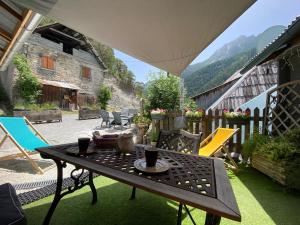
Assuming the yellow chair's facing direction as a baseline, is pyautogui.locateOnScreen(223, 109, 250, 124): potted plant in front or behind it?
behind

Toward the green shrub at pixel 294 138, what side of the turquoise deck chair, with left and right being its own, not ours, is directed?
front

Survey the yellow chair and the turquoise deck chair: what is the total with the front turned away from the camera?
0

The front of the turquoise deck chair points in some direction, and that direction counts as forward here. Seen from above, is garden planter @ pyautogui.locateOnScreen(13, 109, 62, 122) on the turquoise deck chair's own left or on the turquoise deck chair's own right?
on the turquoise deck chair's own left

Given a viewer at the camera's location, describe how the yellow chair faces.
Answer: facing the viewer and to the left of the viewer

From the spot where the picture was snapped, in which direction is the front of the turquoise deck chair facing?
facing the viewer and to the right of the viewer

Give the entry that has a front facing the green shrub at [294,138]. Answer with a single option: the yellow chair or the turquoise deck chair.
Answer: the turquoise deck chair

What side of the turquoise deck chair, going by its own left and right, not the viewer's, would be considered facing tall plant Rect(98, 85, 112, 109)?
left

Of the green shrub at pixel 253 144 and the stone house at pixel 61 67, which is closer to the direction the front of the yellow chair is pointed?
the stone house

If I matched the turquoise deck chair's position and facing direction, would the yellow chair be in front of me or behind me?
in front
